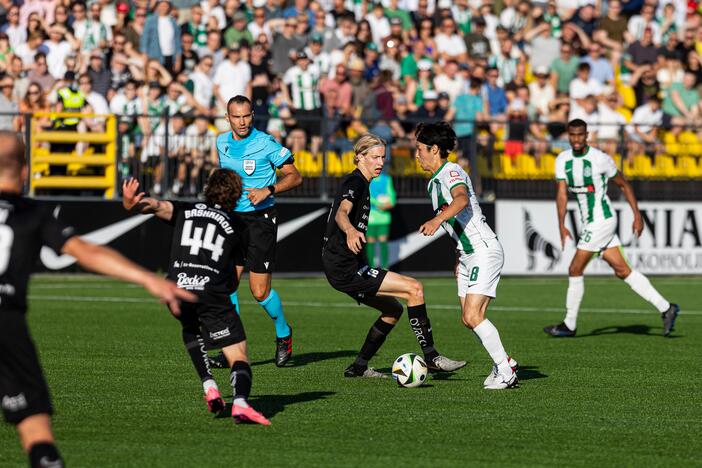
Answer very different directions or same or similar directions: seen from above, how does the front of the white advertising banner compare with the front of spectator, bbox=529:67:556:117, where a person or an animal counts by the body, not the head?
same or similar directions

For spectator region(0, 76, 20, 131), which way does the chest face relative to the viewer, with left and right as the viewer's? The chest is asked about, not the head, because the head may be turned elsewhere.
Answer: facing the viewer

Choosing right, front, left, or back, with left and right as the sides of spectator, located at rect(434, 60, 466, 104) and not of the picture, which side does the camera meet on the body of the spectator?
front

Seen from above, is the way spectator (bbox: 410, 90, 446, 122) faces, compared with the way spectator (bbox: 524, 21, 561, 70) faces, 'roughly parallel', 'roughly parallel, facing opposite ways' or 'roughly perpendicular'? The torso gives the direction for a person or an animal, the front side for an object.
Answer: roughly parallel

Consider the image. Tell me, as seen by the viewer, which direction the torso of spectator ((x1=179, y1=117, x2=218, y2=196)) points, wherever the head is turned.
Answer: toward the camera

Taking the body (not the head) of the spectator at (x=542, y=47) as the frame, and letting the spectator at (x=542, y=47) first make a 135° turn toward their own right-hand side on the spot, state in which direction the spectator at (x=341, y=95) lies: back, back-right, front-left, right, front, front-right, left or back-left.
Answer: left

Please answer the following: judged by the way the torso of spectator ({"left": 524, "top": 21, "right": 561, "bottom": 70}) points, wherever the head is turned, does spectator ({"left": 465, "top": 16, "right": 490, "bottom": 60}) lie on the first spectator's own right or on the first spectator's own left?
on the first spectator's own right

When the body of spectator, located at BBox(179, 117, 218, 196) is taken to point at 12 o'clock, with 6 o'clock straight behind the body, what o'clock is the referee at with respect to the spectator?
The referee is roughly at 12 o'clock from the spectator.

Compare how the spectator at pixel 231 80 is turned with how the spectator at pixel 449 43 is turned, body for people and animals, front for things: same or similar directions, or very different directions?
same or similar directions

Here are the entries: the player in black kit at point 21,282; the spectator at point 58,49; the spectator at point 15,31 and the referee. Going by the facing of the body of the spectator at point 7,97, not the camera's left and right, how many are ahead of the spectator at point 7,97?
2

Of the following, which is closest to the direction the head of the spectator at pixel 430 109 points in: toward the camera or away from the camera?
toward the camera

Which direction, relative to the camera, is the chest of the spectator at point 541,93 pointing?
toward the camera

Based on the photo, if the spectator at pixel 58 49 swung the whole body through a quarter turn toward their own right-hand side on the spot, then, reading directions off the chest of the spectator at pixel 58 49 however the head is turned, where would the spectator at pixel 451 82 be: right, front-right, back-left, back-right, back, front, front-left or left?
back
